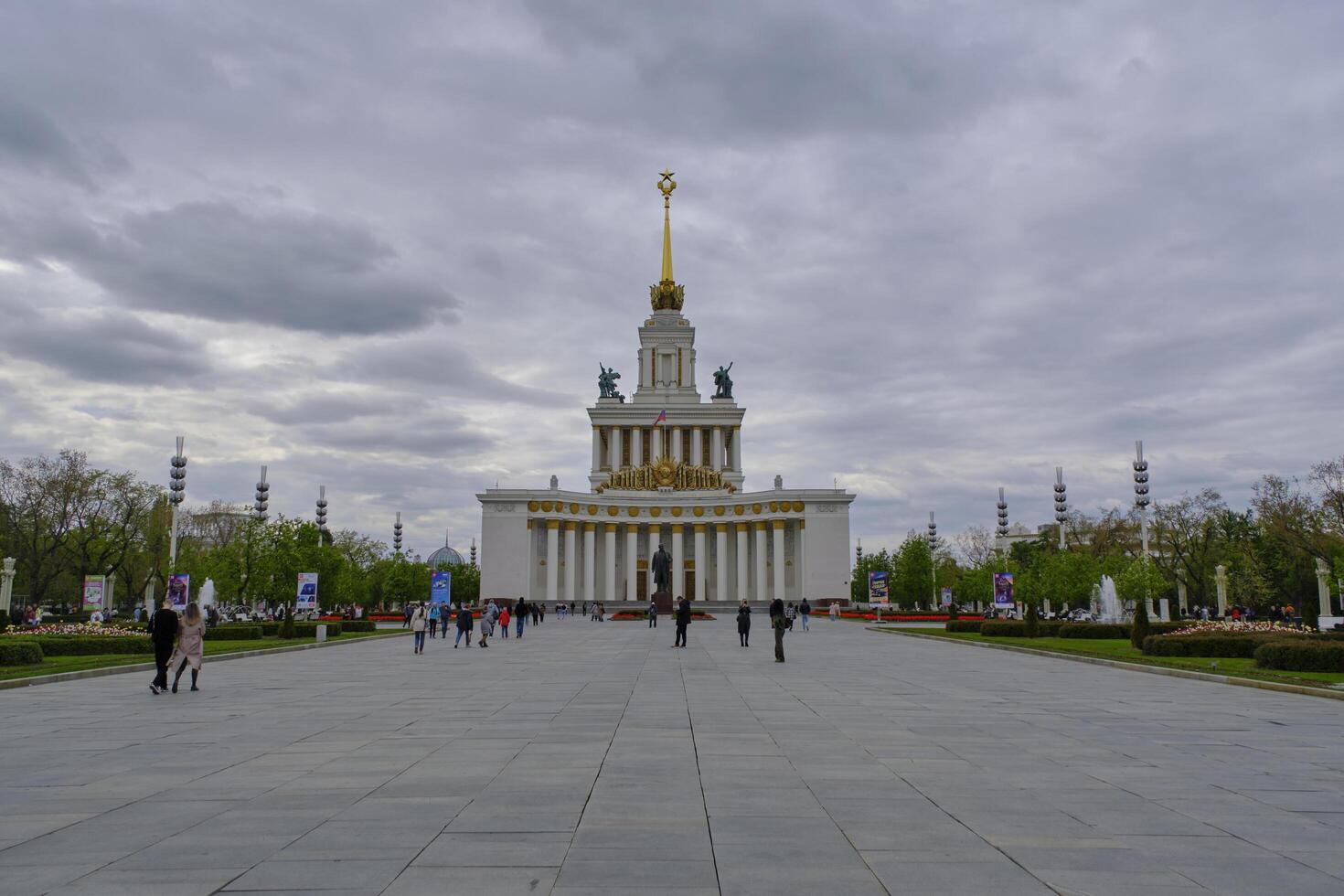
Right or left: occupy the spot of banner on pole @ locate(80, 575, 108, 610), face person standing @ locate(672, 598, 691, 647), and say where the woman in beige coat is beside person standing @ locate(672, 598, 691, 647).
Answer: right

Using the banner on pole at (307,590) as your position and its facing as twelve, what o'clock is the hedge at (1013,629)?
The hedge is roughly at 10 o'clock from the banner on pole.

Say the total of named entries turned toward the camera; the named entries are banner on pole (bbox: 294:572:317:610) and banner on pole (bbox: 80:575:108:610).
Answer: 2

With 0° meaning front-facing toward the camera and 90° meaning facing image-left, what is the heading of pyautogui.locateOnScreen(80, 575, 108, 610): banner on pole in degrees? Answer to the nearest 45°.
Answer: approximately 0°

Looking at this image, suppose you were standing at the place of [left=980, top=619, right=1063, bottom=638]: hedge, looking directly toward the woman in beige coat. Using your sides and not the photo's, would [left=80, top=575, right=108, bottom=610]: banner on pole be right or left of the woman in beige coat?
right

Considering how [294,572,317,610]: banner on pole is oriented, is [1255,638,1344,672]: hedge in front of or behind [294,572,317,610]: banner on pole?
in front
